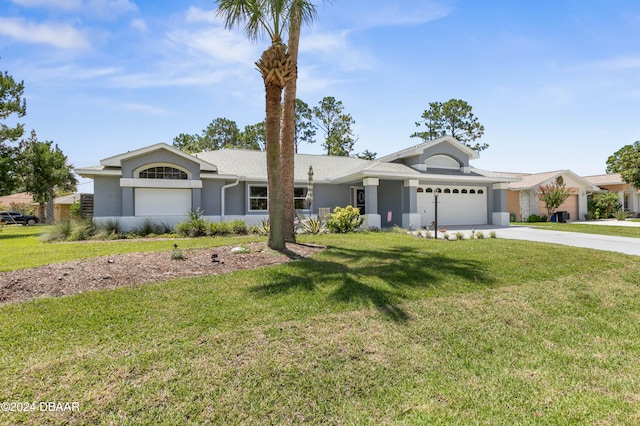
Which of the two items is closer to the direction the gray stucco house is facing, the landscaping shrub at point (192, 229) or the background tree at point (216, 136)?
the landscaping shrub

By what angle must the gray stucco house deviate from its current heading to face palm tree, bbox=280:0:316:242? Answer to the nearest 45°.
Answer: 0° — it already faces it

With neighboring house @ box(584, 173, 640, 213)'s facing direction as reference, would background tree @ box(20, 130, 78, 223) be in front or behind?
in front

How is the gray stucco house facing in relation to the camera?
toward the camera

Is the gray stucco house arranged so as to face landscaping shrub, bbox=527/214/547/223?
no

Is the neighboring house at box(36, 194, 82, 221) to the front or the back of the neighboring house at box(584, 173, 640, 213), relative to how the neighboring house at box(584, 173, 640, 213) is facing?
to the front

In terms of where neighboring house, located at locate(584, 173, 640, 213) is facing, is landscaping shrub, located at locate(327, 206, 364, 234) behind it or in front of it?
in front

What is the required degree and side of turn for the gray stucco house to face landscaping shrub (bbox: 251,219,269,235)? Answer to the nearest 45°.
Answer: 0° — it already faces it

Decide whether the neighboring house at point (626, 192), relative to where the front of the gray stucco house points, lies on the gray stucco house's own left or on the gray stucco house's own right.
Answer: on the gray stucco house's own left

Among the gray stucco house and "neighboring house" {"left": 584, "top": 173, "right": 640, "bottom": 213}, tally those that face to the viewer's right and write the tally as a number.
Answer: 0
